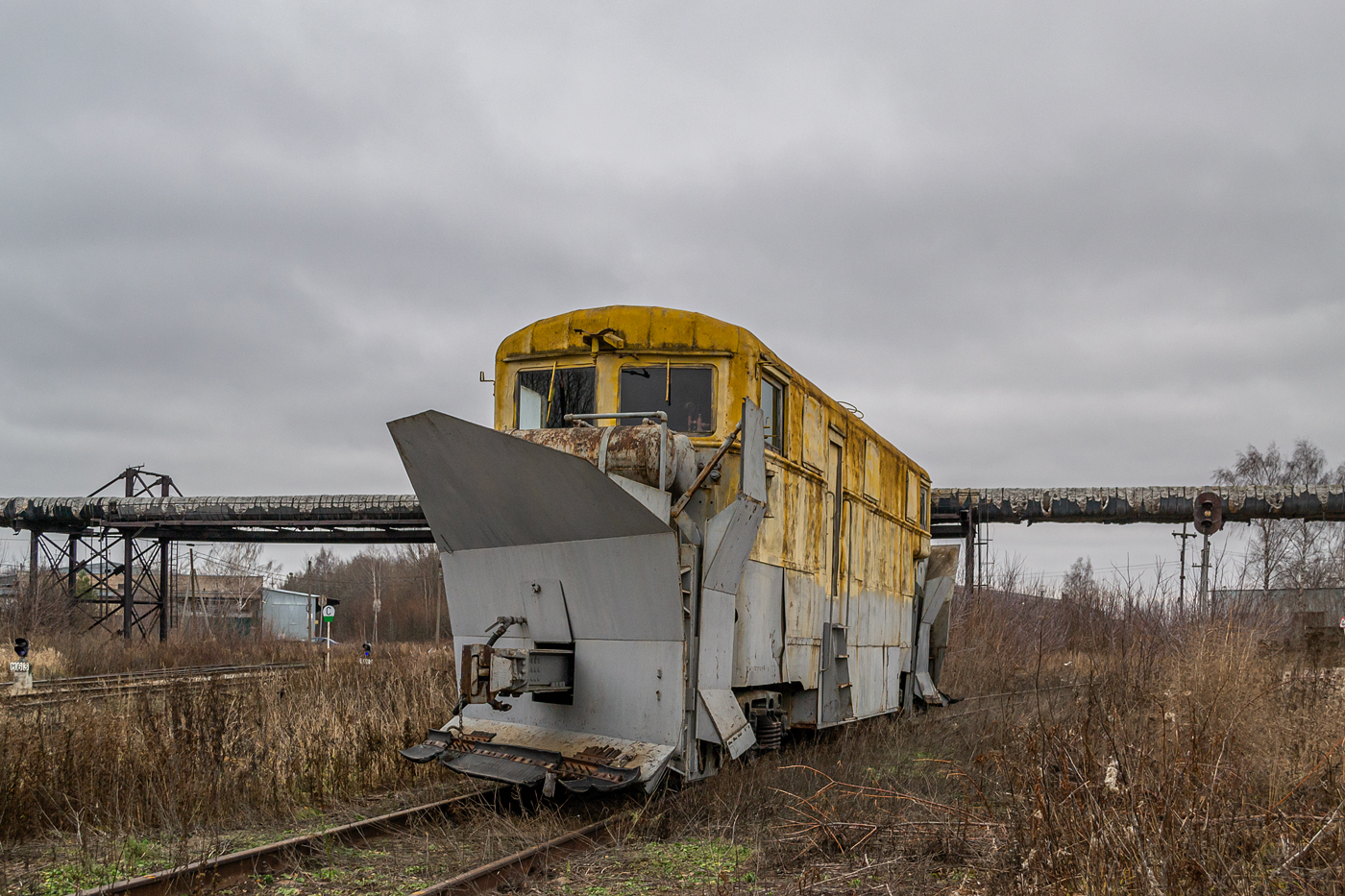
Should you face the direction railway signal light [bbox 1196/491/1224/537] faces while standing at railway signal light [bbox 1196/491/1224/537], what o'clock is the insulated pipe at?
The insulated pipe is roughly at 6 o'clock from the railway signal light.

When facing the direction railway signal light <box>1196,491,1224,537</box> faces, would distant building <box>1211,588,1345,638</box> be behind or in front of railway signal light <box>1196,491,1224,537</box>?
behind

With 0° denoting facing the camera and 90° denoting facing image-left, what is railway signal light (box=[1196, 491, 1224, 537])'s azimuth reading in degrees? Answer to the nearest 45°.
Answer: approximately 0°

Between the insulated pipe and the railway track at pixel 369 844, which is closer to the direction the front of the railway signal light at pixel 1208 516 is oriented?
the railway track
